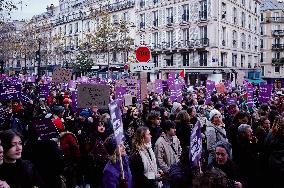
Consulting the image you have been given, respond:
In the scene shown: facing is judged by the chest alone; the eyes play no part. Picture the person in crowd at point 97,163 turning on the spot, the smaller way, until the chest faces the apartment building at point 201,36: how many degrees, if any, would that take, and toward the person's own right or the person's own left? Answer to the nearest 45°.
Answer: approximately 135° to the person's own left

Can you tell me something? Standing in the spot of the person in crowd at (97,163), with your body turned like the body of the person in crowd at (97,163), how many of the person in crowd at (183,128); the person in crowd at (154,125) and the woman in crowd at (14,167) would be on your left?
2

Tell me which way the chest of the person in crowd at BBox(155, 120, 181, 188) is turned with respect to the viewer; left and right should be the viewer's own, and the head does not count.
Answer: facing the viewer and to the right of the viewer

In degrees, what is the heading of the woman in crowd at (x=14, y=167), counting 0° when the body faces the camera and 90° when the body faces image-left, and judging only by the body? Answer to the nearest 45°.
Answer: approximately 315°

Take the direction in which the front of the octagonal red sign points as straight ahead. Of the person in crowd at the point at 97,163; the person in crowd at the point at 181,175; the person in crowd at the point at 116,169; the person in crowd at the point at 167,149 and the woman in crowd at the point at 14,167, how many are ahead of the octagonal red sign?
5
